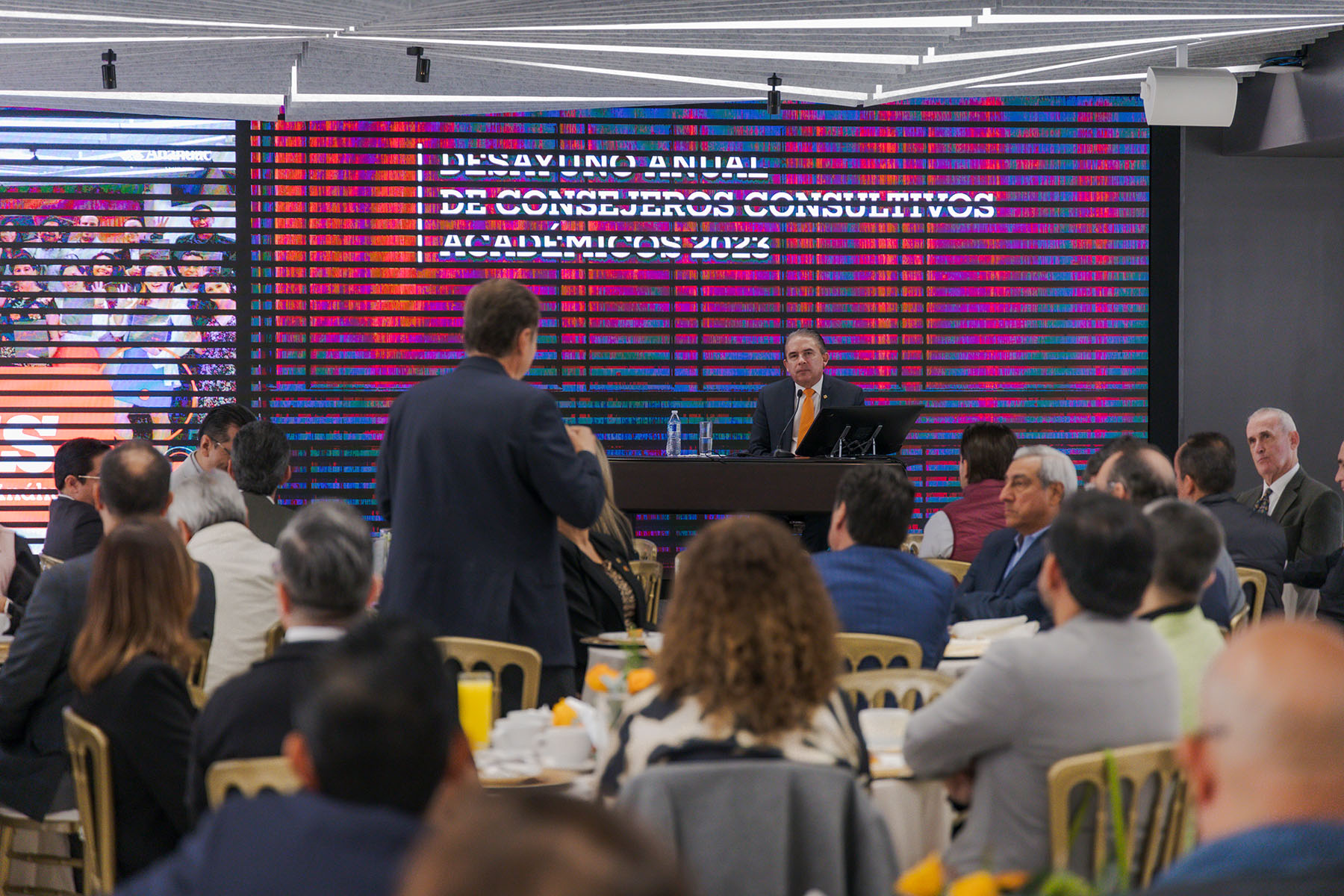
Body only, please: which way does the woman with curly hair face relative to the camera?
away from the camera

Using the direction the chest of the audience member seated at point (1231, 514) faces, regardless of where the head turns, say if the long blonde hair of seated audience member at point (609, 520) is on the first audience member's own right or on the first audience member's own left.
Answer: on the first audience member's own left

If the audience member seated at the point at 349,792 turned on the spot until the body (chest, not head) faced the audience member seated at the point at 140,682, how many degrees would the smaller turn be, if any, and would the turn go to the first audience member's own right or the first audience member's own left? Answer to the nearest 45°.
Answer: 0° — they already face them

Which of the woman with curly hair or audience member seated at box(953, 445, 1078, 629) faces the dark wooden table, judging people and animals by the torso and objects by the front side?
the woman with curly hair

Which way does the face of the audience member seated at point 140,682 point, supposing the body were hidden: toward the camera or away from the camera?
away from the camera

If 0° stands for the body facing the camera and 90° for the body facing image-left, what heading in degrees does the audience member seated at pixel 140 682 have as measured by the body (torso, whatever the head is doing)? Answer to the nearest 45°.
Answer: approximately 225°

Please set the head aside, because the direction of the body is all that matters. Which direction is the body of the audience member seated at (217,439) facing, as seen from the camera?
to the viewer's right

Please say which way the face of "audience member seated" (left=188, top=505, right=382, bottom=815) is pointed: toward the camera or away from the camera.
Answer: away from the camera

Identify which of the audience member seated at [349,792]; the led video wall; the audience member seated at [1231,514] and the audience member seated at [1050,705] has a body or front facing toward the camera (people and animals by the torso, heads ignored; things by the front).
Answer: the led video wall
